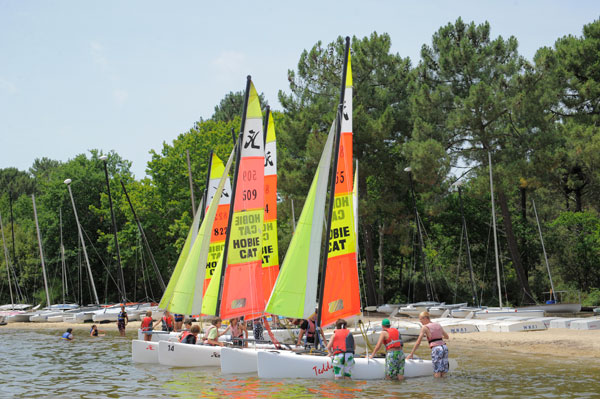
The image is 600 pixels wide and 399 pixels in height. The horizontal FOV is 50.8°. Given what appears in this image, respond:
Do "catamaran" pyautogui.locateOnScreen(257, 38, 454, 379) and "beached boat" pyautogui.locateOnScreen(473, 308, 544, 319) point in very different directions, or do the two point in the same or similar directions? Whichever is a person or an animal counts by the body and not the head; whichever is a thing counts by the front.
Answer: same or similar directions

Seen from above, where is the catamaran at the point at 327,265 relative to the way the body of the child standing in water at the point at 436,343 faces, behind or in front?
in front

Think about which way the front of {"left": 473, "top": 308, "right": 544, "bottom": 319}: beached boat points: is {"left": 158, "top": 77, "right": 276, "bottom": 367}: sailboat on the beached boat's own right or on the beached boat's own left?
on the beached boat's own left

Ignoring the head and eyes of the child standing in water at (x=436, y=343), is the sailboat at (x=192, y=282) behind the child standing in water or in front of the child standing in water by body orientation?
in front

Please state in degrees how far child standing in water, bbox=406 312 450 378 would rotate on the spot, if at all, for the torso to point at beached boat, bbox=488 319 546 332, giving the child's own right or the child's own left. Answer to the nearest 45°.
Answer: approximately 45° to the child's own right

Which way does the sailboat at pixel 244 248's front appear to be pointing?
to the viewer's left

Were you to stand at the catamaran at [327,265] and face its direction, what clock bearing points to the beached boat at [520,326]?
The beached boat is roughly at 4 o'clock from the catamaran.

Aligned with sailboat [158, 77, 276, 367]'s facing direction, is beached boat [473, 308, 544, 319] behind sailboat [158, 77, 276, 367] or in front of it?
behind

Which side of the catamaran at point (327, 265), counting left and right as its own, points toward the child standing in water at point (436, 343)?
back

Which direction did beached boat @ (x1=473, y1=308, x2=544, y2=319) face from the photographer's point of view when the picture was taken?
facing to the left of the viewer

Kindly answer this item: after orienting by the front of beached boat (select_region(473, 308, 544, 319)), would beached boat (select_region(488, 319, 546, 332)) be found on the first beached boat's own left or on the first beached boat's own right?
on the first beached boat's own left

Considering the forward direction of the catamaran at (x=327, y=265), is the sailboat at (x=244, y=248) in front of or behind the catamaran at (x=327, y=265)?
in front
